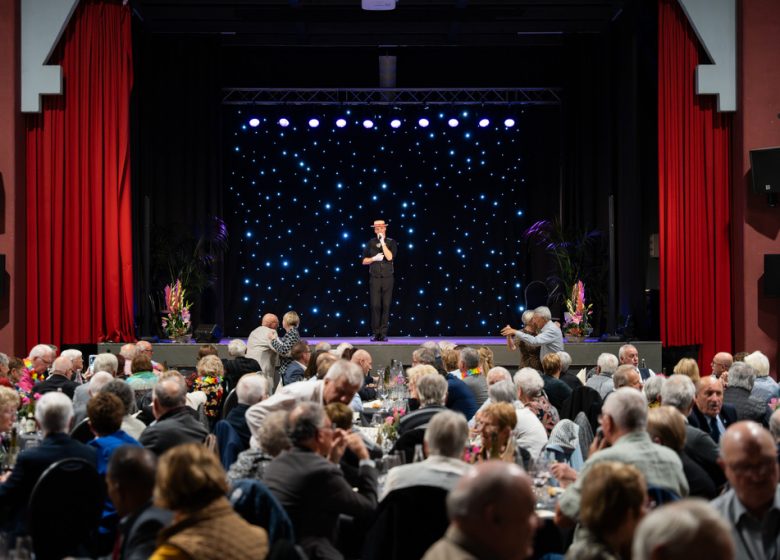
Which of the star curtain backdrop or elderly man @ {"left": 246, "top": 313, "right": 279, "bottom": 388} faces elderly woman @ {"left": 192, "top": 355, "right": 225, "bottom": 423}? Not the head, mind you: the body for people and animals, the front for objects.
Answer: the star curtain backdrop

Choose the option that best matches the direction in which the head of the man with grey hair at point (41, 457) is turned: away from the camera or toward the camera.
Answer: away from the camera

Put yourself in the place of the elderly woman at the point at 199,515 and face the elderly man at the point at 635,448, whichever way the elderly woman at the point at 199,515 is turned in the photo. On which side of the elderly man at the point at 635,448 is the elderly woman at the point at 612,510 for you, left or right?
right

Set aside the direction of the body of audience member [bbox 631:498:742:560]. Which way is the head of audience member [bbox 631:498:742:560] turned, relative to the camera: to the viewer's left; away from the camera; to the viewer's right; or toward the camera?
away from the camera

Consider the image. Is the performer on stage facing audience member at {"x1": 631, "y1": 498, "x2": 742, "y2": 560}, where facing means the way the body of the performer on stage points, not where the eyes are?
yes

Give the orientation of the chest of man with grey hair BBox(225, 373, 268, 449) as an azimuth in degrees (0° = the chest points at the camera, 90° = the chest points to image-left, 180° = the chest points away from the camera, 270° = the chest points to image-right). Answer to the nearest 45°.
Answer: approximately 225°

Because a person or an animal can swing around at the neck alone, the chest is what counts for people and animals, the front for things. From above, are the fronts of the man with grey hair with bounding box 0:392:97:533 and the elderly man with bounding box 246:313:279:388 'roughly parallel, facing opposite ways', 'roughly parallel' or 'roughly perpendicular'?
roughly perpendicular

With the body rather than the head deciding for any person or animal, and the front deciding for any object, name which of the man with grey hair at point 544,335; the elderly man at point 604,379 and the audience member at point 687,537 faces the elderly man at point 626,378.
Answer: the audience member

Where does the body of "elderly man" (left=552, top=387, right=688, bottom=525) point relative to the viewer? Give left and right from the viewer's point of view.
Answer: facing away from the viewer and to the left of the viewer

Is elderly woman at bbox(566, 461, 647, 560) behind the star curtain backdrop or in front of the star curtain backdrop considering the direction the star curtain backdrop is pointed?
in front

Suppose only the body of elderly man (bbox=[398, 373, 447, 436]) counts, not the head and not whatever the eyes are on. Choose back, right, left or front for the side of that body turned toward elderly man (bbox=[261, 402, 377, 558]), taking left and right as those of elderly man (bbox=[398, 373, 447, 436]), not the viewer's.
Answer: back

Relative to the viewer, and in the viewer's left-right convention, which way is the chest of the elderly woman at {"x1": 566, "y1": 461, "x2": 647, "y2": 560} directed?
facing away from the viewer and to the right of the viewer

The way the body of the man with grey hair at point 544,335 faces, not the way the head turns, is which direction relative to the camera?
to the viewer's left
